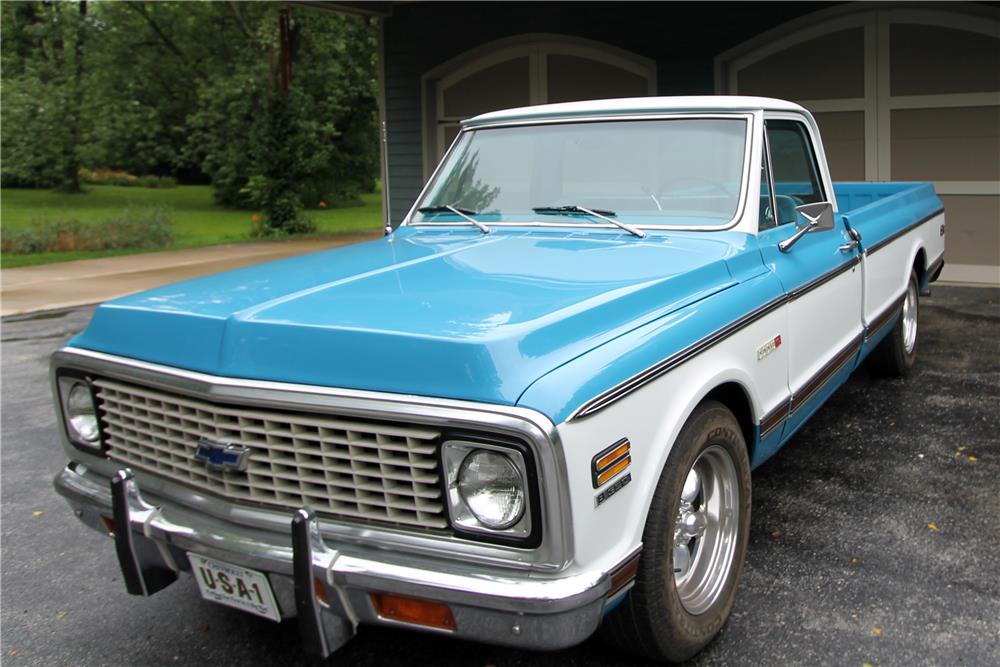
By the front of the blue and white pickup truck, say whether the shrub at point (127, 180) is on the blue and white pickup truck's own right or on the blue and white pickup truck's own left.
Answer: on the blue and white pickup truck's own right

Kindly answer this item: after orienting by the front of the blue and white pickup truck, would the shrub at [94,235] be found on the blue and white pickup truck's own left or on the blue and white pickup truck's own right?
on the blue and white pickup truck's own right

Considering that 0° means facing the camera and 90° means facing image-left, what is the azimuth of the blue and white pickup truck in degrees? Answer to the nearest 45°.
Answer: approximately 45°

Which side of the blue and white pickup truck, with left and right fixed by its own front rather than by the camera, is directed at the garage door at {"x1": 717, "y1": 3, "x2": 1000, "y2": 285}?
back
